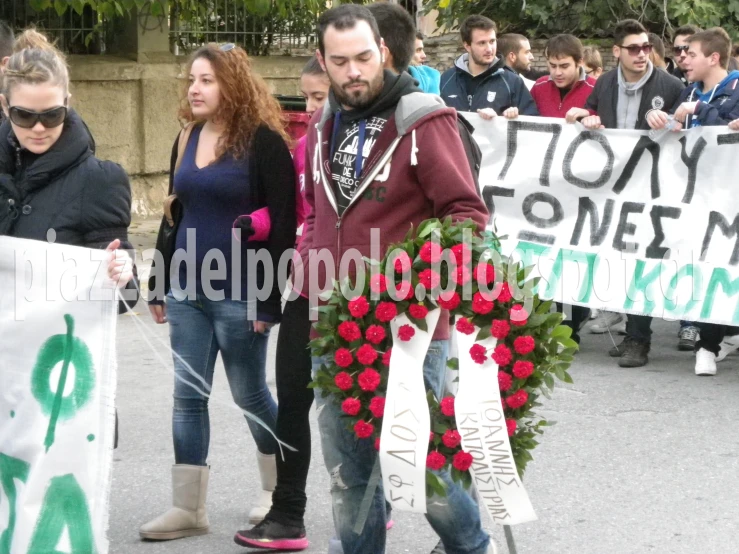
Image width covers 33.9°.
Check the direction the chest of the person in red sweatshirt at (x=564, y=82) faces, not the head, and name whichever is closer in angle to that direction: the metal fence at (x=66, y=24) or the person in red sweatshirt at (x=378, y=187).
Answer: the person in red sweatshirt

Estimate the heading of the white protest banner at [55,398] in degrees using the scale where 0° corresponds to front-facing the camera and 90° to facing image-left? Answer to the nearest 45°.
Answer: approximately 0°

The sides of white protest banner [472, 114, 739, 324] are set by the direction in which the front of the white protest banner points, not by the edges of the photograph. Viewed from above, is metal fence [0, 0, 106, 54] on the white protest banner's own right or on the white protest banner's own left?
on the white protest banner's own right

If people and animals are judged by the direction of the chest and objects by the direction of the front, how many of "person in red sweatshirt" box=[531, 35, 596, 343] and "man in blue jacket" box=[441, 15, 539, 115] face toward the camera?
2

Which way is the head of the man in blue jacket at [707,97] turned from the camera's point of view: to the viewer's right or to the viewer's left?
to the viewer's left

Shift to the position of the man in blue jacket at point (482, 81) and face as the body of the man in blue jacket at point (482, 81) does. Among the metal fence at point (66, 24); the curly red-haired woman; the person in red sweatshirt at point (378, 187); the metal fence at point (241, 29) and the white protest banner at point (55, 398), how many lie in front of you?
3

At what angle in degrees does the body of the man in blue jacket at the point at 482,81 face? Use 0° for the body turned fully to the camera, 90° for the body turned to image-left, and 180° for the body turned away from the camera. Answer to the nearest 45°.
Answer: approximately 0°
